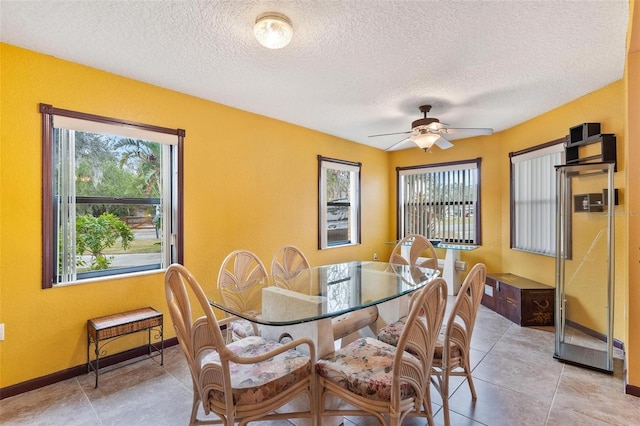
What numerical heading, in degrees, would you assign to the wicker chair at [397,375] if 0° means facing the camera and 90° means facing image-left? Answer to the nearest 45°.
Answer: approximately 135°

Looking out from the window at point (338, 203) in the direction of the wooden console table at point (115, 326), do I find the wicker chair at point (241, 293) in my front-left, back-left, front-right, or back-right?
front-left

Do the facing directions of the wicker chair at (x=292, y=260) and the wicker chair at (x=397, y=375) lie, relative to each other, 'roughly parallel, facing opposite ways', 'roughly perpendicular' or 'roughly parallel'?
roughly parallel, facing opposite ways

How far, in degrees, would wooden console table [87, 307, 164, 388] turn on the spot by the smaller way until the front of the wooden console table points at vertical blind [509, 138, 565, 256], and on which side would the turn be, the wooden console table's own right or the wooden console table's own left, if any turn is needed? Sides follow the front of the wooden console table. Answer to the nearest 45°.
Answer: approximately 45° to the wooden console table's own left

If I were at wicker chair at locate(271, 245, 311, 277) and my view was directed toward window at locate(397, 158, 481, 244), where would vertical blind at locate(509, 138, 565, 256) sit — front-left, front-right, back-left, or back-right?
front-right

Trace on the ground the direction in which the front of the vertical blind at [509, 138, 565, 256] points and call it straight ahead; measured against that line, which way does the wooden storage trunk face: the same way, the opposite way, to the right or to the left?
the same way

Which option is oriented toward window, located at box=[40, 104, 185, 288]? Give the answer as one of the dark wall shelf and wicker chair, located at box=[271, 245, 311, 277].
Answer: the dark wall shelf

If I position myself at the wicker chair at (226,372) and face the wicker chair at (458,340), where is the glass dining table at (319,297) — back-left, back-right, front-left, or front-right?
front-left

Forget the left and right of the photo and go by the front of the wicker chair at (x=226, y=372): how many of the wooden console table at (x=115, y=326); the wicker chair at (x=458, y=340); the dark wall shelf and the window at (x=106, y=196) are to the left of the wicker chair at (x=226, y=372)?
2

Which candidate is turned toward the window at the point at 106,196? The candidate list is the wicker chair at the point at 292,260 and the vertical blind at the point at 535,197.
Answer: the vertical blind

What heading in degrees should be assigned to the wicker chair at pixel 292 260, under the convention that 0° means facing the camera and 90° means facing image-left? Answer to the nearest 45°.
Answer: approximately 315°

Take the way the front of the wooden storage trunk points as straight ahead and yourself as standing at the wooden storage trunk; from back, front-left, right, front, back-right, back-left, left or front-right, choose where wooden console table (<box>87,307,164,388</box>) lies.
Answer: front

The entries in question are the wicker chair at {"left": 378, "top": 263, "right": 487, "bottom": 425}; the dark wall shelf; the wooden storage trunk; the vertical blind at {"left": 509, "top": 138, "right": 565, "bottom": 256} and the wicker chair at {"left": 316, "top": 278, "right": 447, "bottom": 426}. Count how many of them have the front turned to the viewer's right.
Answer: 0

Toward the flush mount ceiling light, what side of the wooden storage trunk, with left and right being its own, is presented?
front

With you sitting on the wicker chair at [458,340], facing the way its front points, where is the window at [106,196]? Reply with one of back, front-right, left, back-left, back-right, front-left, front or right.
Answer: front-left

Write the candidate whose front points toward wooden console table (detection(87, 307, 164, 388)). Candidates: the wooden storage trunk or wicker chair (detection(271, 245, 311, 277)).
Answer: the wooden storage trunk

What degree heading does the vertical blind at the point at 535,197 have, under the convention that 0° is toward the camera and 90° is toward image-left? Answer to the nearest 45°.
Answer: approximately 45°

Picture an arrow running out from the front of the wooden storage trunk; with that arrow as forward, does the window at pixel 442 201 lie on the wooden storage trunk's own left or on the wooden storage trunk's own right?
on the wooden storage trunk's own right

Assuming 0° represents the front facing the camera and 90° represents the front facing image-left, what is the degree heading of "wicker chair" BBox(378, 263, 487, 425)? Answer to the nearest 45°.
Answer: approximately 135°
